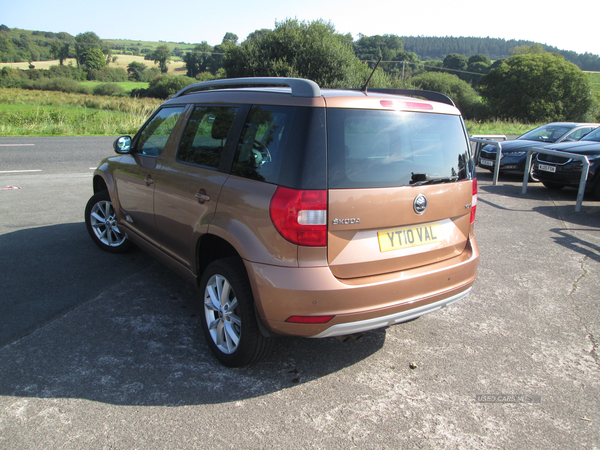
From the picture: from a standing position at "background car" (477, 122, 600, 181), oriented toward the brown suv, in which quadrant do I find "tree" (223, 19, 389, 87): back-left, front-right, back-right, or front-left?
back-right

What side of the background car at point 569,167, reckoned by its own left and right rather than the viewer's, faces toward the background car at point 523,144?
right

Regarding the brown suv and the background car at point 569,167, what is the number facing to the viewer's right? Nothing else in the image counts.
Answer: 0

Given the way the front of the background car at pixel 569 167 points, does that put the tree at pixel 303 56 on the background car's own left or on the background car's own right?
on the background car's own right

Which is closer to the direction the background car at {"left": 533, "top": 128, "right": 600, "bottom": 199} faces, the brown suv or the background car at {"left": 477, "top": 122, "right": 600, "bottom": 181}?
the brown suv

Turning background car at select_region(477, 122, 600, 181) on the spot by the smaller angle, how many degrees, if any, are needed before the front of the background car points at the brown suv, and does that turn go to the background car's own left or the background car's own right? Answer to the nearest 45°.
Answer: approximately 45° to the background car's own left

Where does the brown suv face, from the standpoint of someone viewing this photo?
facing away from the viewer and to the left of the viewer

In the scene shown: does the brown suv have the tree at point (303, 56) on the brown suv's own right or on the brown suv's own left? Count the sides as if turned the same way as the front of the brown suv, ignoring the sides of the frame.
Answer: on the brown suv's own right

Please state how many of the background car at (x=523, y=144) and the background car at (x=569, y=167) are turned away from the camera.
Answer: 0

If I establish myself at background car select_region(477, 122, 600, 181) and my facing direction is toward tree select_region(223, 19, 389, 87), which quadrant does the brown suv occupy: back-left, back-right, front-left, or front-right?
back-left

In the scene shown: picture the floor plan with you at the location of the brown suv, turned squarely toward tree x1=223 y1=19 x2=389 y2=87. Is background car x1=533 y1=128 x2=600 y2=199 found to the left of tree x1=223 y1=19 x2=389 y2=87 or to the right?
right

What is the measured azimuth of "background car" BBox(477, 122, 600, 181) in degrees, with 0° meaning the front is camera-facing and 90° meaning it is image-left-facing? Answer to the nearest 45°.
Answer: approximately 45°
